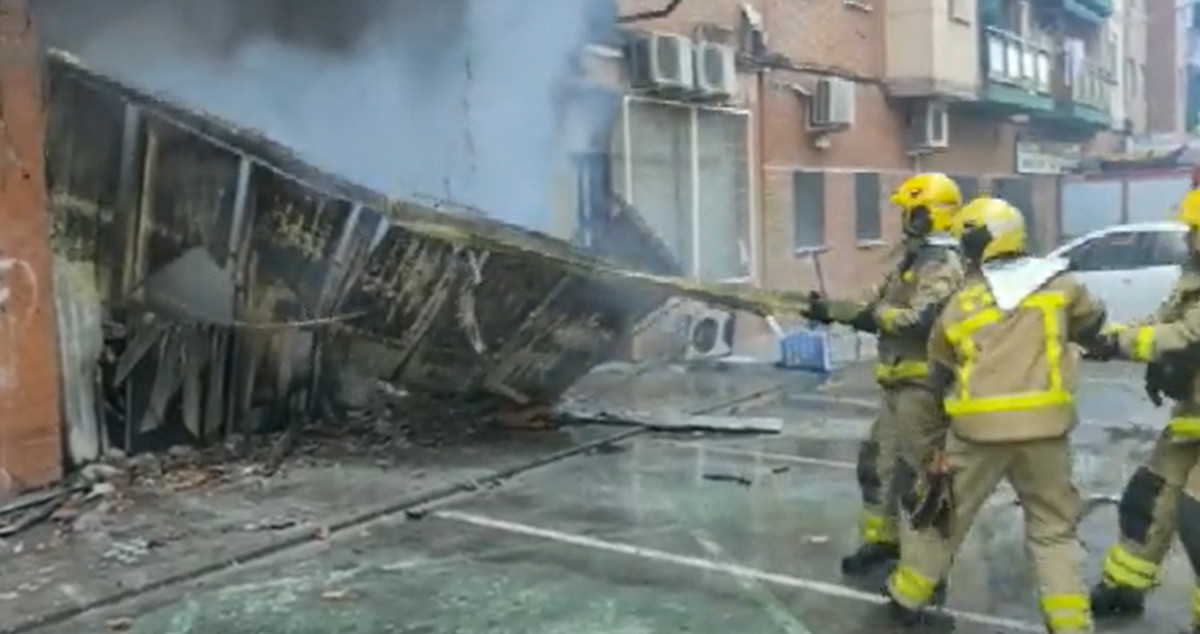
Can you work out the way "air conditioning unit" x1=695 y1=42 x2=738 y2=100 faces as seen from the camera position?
facing the viewer and to the left of the viewer

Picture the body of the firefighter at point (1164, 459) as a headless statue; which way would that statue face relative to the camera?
to the viewer's left

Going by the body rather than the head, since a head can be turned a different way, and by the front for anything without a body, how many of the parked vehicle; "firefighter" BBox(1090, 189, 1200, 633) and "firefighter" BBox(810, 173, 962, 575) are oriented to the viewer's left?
3

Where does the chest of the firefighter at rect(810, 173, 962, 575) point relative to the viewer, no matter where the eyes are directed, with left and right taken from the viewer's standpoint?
facing to the left of the viewer

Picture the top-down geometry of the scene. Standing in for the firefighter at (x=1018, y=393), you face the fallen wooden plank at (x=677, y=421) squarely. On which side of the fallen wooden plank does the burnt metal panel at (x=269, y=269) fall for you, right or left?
left

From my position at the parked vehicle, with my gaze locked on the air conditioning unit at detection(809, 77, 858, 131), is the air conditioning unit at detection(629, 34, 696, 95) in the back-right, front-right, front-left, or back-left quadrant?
front-left

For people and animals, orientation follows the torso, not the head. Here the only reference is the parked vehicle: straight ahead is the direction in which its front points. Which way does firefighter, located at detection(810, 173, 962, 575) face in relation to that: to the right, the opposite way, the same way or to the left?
the same way

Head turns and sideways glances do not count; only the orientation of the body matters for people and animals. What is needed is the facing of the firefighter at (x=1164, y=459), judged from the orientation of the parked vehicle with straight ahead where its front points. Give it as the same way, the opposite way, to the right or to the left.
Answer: the same way

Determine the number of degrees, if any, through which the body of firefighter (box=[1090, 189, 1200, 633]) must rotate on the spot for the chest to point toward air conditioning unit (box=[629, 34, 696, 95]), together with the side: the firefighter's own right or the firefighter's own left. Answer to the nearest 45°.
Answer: approximately 45° to the firefighter's own right

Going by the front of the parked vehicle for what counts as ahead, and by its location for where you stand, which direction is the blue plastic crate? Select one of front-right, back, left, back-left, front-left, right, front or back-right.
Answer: front-left

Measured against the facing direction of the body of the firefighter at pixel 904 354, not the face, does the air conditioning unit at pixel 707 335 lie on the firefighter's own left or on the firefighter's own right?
on the firefighter's own right

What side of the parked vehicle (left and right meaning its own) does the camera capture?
left

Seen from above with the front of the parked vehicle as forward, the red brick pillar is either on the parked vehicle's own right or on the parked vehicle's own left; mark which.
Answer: on the parked vehicle's own left

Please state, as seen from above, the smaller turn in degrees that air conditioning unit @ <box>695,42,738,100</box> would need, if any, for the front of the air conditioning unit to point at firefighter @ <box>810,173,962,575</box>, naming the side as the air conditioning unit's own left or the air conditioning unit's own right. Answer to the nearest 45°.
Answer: approximately 45° to the air conditioning unit's own left

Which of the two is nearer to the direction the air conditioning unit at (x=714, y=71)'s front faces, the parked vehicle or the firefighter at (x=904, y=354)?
the firefighter

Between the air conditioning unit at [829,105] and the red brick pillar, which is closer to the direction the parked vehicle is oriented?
the air conditioning unit
